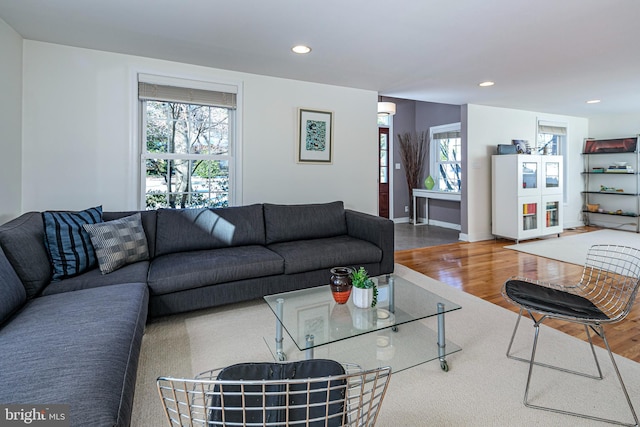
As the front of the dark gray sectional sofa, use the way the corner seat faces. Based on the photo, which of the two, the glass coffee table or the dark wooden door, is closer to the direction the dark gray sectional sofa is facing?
the glass coffee table

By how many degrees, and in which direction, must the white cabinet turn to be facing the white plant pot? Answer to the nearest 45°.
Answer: approximately 45° to its right

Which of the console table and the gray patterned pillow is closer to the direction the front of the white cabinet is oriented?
the gray patterned pillow

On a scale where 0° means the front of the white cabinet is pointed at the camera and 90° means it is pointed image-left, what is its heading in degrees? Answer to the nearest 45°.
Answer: approximately 315°

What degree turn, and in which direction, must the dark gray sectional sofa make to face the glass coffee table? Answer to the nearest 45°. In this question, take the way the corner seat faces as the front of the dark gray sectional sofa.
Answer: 0° — it already faces it

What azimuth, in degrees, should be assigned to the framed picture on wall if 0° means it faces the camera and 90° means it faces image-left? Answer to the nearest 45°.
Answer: approximately 315°
